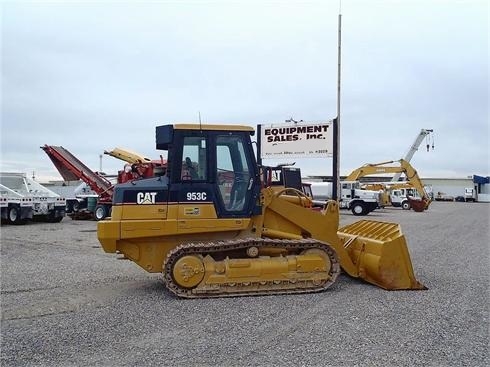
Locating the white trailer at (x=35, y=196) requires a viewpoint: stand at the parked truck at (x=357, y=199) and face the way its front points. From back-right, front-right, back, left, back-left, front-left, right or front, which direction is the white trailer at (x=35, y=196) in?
back-right

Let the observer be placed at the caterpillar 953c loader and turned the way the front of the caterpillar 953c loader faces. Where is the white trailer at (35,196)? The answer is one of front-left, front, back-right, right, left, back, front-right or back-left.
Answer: back-left

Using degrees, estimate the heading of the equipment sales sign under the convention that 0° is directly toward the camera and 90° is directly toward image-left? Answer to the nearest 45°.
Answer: approximately 0°

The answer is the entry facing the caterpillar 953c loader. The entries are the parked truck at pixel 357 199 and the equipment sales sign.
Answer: the equipment sales sign

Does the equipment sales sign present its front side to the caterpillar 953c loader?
yes

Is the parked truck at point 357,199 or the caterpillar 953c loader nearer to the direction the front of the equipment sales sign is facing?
the caterpillar 953c loader

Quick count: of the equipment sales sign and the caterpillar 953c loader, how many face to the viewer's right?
1

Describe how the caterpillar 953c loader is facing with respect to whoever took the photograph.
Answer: facing to the right of the viewer

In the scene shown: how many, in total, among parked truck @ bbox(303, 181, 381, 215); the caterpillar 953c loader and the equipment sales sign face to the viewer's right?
2

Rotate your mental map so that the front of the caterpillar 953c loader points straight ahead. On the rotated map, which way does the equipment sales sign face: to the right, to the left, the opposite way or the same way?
to the right

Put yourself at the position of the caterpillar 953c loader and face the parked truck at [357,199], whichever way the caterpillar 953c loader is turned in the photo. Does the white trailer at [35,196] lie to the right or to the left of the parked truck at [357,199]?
left
